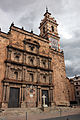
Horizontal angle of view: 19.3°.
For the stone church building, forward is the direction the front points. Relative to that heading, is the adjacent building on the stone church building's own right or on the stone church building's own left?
on the stone church building's own left

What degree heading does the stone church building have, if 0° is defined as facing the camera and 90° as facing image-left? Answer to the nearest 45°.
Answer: approximately 315°
